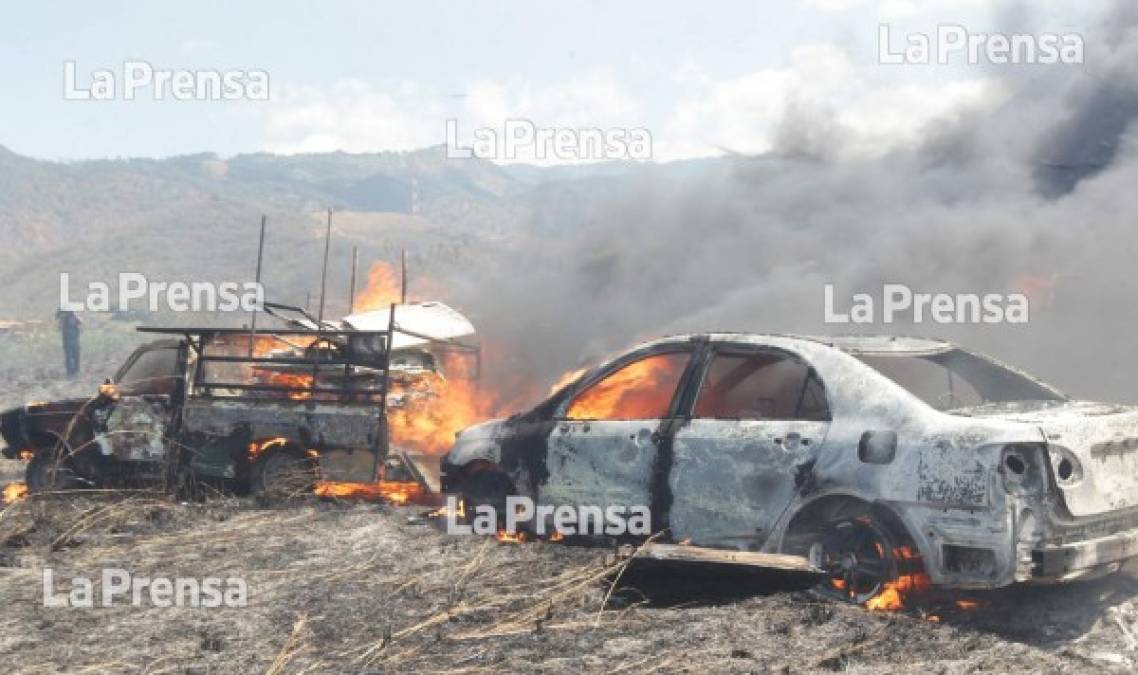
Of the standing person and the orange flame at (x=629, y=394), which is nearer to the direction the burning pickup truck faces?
the standing person

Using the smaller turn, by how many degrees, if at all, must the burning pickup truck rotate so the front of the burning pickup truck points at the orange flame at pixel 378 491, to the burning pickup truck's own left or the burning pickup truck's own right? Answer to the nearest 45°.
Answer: approximately 135° to the burning pickup truck's own left

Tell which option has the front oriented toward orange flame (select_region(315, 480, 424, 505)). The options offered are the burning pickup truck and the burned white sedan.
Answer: the burned white sedan

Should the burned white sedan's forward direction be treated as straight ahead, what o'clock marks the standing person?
The standing person is roughly at 12 o'clock from the burned white sedan.

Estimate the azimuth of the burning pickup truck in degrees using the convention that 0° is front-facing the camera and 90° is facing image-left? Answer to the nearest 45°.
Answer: approximately 90°

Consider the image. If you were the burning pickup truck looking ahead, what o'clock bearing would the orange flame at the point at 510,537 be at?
The orange flame is roughly at 8 o'clock from the burning pickup truck.

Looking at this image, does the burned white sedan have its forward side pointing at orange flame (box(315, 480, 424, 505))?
yes

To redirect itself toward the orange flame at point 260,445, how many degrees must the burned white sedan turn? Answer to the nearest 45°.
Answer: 0° — it already faces it

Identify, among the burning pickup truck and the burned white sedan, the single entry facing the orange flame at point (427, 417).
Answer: the burned white sedan

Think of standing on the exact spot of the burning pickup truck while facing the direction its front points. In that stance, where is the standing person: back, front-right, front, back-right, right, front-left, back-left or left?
right

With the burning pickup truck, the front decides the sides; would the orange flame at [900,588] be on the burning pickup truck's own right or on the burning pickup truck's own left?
on the burning pickup truck's own left

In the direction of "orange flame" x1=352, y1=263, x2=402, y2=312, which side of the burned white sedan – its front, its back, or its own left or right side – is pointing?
front

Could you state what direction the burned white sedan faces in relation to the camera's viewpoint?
facing away from the viewer and to the left of the viewer
